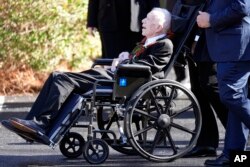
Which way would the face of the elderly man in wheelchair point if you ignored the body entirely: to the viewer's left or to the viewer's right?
to the viewer's left

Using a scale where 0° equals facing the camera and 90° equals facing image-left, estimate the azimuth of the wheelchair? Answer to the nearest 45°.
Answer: approximately 90°

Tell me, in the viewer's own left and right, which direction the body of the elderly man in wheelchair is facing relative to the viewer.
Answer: facing to the left of the viewer
